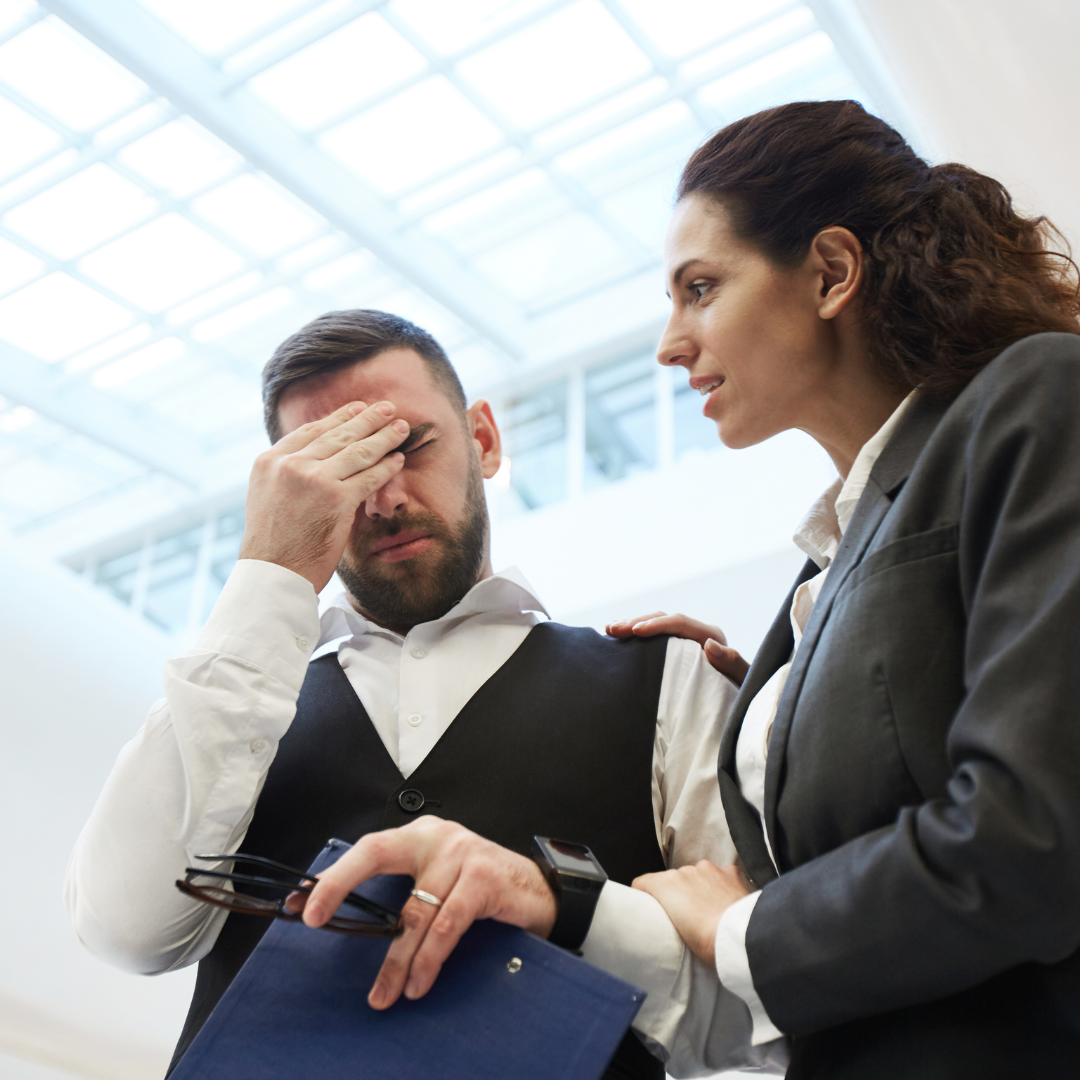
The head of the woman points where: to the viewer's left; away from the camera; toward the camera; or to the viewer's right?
to the viewer's left

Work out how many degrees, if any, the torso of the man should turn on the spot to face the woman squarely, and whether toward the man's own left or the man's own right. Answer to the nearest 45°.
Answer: approximately 45° to the man's own left

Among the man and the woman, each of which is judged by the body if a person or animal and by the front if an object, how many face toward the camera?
1

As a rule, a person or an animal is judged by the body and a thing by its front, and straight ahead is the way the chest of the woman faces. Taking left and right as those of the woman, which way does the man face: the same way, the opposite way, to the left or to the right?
to the left

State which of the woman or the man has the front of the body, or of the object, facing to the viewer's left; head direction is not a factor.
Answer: the woman

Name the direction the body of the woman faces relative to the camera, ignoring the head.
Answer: to the viewer's left
